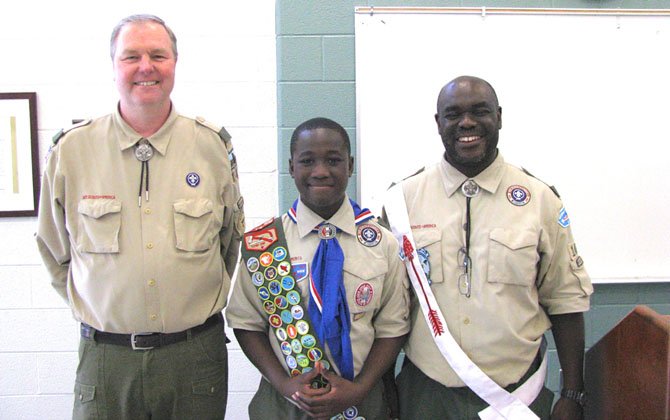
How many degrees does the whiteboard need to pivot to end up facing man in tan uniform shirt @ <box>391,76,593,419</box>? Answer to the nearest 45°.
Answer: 0° — it already faces them

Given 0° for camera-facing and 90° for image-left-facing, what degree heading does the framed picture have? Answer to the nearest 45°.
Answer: approximately 0°

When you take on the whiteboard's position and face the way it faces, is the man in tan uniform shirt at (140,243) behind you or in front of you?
in front

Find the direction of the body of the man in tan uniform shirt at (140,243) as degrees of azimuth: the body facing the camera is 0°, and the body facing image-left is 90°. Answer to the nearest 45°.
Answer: approximately 0°

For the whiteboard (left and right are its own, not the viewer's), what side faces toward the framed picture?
right

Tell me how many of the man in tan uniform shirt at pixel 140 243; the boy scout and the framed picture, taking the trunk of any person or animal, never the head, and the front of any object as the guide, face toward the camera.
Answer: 3

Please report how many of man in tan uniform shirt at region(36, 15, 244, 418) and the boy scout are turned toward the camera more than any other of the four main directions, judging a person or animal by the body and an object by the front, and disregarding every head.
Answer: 2

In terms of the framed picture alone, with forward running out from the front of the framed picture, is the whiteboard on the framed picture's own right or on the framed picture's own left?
on the framed picture's own left

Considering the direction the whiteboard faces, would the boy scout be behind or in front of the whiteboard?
in front

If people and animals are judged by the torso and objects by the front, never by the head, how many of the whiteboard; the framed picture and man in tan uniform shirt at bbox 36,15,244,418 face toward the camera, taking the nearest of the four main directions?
3
